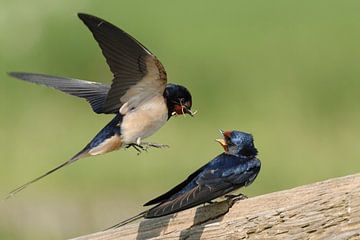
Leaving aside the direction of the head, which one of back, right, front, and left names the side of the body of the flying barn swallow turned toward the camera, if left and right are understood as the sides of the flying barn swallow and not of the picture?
right
